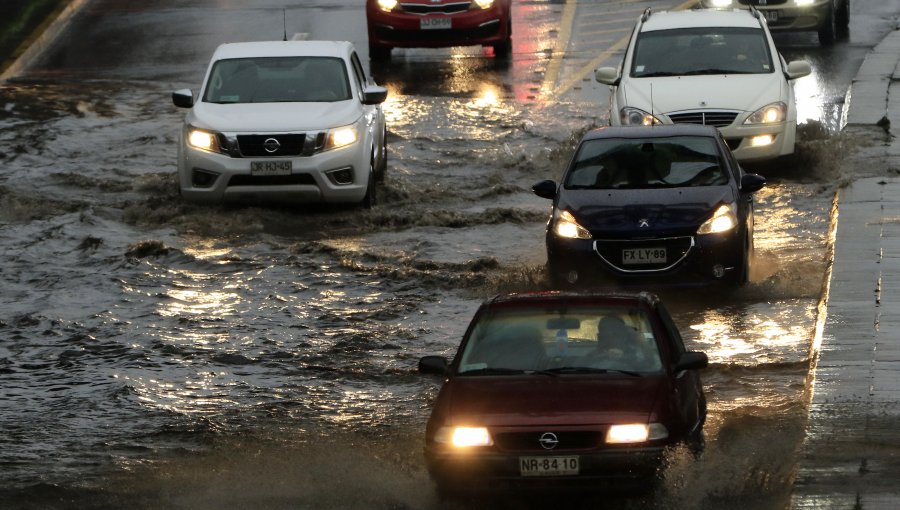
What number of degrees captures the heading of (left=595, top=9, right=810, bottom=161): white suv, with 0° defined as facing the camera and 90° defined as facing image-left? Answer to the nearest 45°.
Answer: approximately 0°

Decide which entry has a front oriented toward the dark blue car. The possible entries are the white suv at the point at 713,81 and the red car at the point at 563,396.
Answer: the white suv

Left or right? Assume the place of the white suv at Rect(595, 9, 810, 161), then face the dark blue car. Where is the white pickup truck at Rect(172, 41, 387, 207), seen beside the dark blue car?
right

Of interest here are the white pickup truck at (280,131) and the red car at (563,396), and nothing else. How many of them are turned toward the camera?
2

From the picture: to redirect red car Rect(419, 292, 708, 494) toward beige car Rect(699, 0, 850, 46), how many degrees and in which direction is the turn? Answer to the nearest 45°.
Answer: approximately 180°

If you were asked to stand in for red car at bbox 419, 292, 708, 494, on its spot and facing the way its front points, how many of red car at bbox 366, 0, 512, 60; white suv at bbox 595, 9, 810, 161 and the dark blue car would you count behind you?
3
